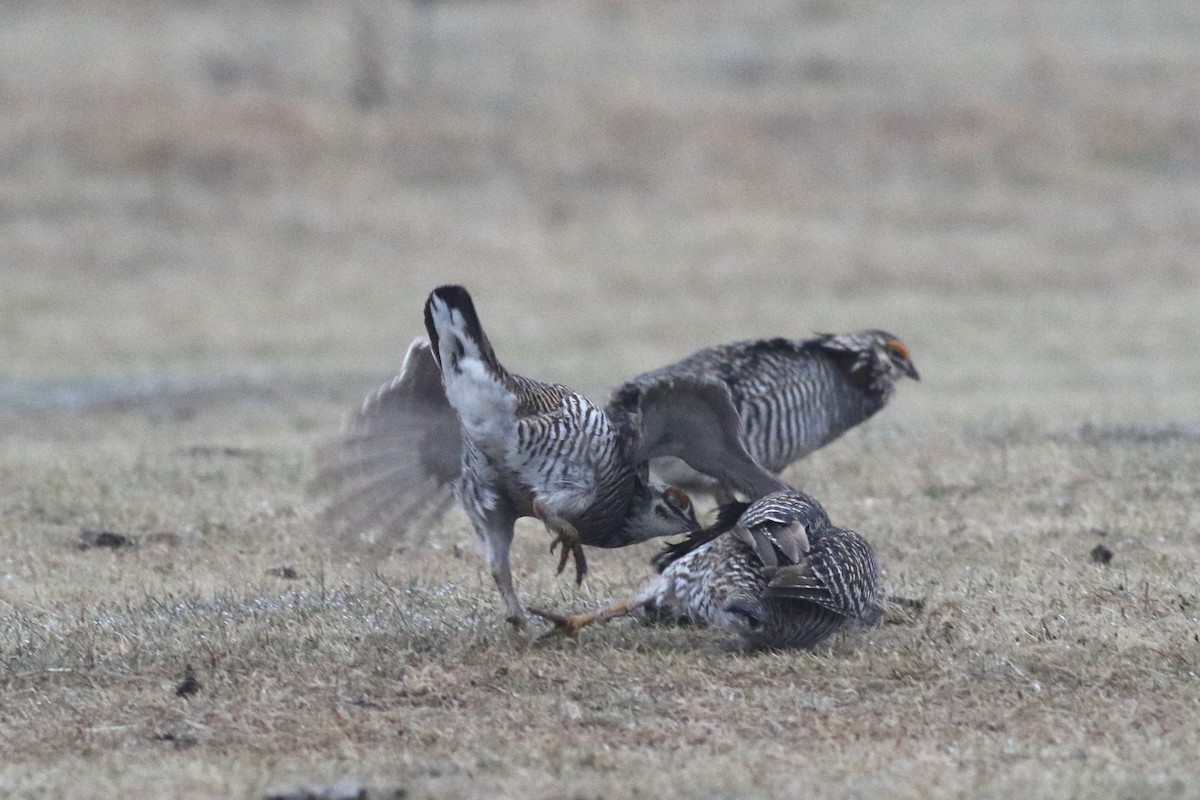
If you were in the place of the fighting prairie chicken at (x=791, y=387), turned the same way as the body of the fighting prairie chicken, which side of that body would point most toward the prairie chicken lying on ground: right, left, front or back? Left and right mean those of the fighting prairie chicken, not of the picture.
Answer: right

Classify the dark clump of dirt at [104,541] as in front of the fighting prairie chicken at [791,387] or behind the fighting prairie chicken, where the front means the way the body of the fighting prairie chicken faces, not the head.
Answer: behind

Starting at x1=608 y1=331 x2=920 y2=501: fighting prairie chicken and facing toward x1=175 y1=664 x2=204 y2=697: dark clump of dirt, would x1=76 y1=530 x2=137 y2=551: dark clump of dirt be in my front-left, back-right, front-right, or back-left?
front-right

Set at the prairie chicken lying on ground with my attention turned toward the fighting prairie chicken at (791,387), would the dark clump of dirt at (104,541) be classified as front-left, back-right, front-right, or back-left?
front-left

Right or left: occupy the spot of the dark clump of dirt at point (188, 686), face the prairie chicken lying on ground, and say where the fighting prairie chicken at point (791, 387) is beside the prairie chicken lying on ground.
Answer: left

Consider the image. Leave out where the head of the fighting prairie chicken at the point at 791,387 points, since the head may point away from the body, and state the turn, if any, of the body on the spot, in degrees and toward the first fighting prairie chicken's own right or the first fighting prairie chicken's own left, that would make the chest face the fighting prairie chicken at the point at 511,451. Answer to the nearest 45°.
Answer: approximately 135° to the first fighting prairie chicken's own right

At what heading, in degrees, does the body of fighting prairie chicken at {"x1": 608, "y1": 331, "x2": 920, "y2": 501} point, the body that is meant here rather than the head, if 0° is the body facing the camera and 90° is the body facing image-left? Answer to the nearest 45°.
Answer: approximately 270°
